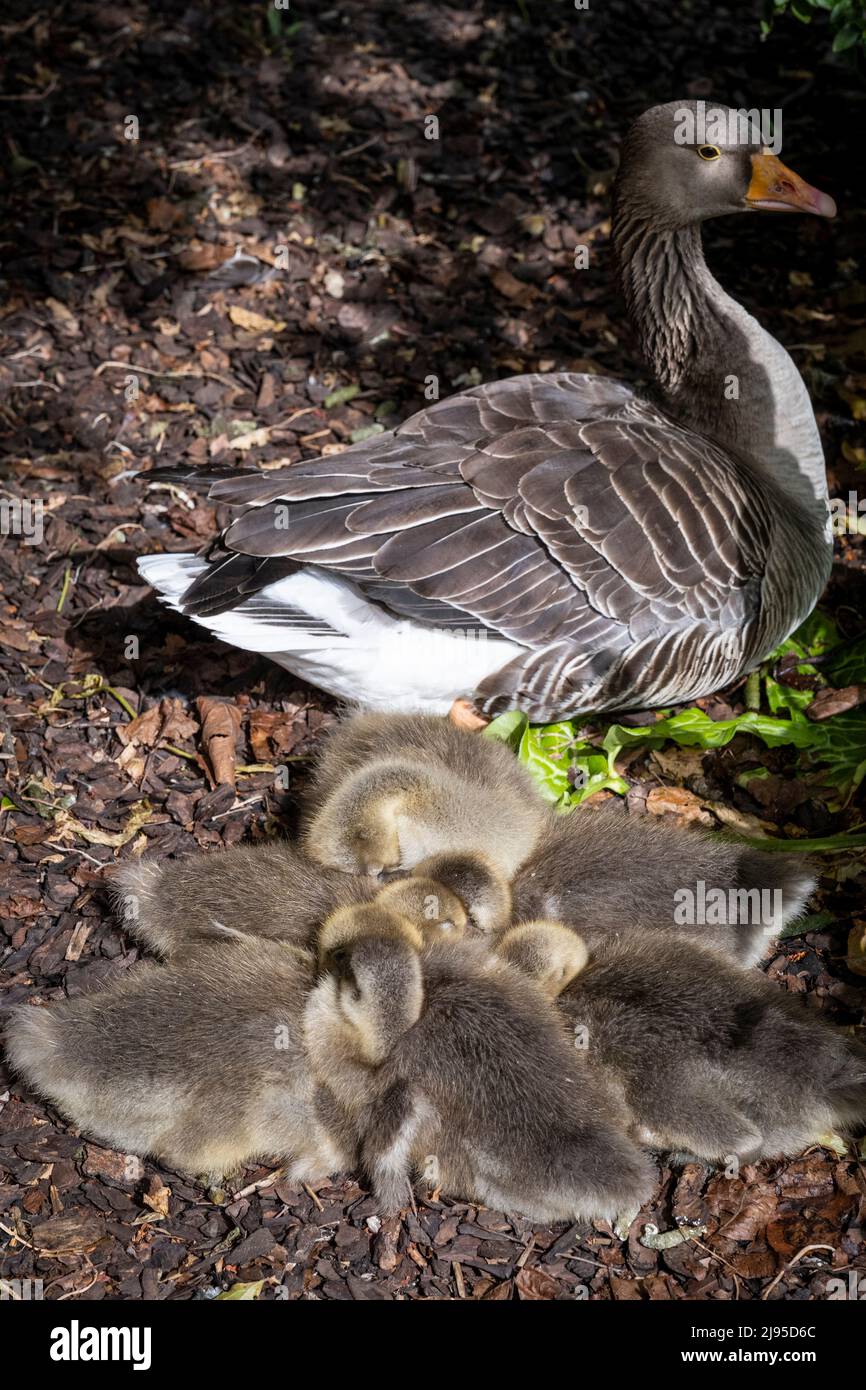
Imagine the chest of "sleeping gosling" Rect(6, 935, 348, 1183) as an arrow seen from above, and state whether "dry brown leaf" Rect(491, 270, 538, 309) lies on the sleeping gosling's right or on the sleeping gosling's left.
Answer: on the sleeping gosling's left

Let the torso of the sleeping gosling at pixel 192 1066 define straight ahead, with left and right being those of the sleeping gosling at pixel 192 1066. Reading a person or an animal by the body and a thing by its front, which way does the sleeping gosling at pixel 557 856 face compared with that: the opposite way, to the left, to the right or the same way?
the opposite way

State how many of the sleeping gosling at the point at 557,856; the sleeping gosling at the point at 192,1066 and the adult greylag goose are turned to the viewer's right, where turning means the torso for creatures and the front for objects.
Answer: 2

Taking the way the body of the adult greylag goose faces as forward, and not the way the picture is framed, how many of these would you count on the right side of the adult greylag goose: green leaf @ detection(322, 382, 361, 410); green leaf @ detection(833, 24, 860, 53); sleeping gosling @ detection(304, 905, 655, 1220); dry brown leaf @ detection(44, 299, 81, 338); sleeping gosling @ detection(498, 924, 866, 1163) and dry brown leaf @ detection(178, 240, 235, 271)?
2

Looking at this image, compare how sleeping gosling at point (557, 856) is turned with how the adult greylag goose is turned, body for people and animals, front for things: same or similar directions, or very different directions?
very different directions

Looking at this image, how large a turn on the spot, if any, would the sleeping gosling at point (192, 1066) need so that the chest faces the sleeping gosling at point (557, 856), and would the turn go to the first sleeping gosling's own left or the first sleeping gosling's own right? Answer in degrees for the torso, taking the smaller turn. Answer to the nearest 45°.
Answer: approximately 45° to the first sleeping gosling's own left

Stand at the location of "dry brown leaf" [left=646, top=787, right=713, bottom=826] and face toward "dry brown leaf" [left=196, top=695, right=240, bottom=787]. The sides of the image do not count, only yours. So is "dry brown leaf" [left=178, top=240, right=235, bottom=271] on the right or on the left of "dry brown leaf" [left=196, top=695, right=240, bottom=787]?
right

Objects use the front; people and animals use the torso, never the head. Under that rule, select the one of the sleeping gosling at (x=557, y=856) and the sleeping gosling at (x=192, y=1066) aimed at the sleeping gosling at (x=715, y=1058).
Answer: the sleeping gosling at (x=192, y=1066)

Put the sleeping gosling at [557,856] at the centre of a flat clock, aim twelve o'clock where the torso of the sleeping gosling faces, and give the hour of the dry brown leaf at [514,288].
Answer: The dry brown leaf is roughly at 3 o'clock from the sleeping gosling.

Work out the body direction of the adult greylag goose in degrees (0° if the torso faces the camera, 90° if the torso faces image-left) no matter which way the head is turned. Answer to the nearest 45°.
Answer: approximately 270°

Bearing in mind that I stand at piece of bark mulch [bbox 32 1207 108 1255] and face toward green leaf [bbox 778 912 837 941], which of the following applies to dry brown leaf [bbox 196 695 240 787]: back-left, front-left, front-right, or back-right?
front-left

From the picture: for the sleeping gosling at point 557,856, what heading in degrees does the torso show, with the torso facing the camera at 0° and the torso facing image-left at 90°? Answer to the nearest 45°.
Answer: approximately 90°

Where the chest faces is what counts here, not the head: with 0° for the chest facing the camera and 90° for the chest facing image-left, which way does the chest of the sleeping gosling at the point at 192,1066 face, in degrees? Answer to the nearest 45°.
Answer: approximately 270°
